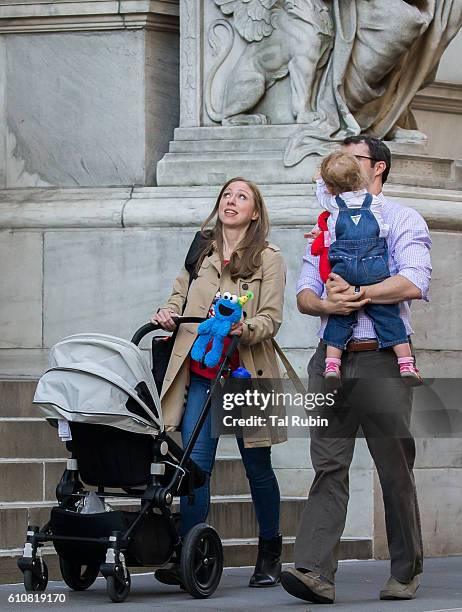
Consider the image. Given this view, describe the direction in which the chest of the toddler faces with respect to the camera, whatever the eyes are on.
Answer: away from the camera

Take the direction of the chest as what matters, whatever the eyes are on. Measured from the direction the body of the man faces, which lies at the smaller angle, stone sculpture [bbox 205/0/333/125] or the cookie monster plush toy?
the cookie monster plush toy

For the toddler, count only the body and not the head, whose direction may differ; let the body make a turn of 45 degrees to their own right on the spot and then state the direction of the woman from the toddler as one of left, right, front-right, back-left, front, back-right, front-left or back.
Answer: left

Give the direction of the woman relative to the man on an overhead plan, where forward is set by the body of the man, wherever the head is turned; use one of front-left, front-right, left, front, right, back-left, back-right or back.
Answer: right

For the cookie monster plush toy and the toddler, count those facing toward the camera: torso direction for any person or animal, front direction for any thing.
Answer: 1

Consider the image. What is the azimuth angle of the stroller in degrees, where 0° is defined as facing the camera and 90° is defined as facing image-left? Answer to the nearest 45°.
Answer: approximately 45°

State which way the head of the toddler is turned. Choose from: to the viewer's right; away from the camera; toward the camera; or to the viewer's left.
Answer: away from the camera

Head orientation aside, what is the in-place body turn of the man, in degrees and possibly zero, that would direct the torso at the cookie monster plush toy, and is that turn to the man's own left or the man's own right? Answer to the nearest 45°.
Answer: approximately 45° to the man's own right

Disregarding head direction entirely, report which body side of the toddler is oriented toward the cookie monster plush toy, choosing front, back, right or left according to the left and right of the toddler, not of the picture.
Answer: left

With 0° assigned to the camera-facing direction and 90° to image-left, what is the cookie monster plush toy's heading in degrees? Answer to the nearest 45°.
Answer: approximately 0°

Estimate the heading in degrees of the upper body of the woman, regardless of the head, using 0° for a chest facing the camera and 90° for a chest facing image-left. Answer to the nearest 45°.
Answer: approximately 45°

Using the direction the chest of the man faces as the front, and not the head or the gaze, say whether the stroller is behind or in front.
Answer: in front

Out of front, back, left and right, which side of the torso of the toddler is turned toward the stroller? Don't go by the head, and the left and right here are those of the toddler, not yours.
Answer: left

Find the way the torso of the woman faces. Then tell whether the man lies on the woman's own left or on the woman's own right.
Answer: on the woman's own left

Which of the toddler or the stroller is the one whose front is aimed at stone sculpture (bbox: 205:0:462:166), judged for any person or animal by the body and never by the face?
the toddler

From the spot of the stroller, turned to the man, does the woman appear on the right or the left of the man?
left
